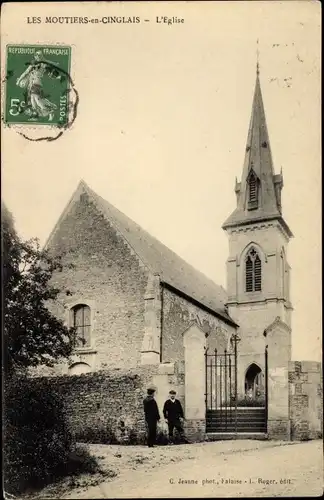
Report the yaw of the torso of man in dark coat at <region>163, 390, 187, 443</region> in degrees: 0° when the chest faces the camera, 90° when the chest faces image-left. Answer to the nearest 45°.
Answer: approximately 0°

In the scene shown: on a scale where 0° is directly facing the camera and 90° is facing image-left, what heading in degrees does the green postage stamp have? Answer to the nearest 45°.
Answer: approximately 0°

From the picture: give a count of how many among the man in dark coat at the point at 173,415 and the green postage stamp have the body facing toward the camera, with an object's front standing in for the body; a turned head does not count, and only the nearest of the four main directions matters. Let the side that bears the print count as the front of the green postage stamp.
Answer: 2

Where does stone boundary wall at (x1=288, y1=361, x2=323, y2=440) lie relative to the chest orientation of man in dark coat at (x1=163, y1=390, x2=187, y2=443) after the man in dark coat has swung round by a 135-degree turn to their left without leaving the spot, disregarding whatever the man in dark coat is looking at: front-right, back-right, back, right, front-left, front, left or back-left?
front-right
